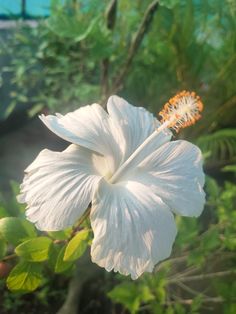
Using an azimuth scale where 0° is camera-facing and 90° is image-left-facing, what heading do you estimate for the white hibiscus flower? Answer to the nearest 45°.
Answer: approximately 315°

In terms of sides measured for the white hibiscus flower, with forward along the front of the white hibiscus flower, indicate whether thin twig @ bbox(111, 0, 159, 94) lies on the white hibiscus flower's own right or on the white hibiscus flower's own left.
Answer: on the white hibiscus flower's own left

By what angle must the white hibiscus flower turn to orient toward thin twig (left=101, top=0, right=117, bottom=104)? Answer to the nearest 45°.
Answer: approximately 135° to its left
